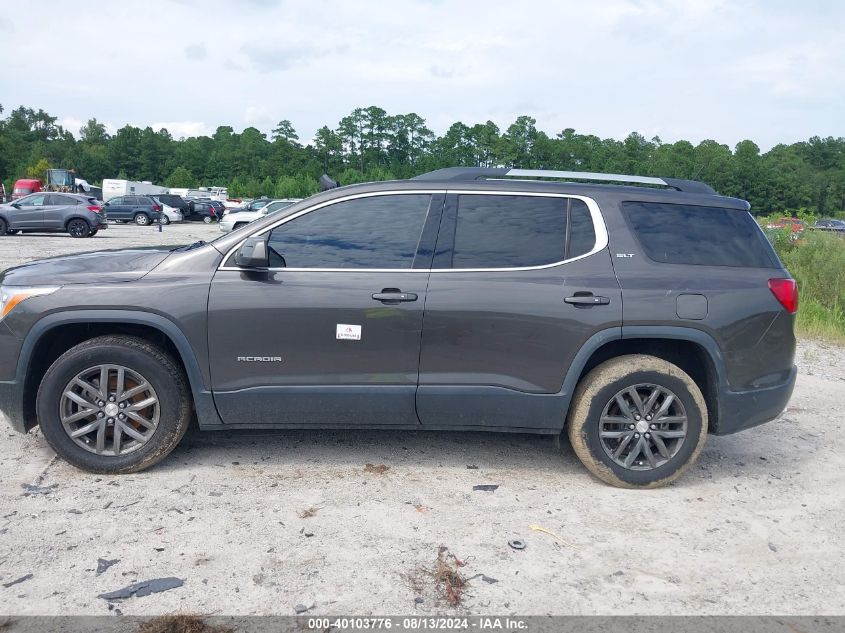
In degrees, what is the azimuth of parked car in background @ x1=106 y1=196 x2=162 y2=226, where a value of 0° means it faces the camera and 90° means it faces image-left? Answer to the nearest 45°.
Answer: approximately 90°

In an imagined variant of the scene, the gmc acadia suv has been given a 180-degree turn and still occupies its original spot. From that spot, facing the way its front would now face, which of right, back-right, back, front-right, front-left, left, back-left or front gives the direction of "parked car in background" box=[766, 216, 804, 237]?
front-left

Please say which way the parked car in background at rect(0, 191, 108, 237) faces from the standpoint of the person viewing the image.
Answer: facing to the left of the viewer

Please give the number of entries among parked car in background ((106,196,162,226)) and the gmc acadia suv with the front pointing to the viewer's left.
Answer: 2

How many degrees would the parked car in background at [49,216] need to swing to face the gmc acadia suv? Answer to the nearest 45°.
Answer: approximately 90° to its left

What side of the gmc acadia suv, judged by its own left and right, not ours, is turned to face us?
left
